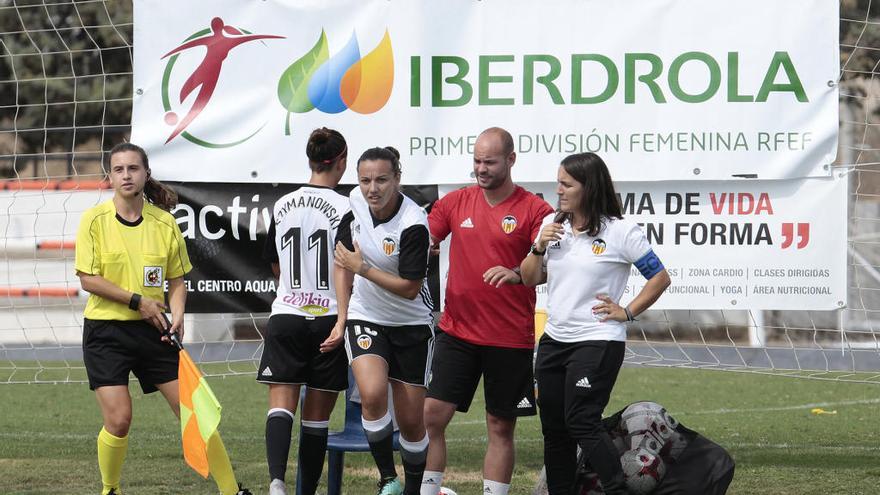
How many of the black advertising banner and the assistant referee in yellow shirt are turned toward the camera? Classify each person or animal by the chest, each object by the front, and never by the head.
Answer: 2

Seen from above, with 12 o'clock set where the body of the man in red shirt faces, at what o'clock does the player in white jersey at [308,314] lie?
The player in white jersey is roughly at 3 o'clock from the man in red shirt.

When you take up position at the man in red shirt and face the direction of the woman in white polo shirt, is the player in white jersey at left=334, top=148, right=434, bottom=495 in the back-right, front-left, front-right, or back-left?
back-right

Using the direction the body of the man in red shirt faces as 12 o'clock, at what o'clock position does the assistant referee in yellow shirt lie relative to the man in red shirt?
The assistant referee in yellow shirt is roughly at 3 o'clock from the man in red shirt.

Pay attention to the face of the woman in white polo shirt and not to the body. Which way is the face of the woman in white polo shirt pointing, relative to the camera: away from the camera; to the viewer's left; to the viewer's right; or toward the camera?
to the viewer's left

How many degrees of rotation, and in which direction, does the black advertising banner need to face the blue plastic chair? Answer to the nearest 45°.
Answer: approximately 45° to its left

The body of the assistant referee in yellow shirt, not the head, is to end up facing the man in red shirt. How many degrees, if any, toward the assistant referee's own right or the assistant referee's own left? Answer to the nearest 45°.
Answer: approximately 90° to the assistant referee's own left
